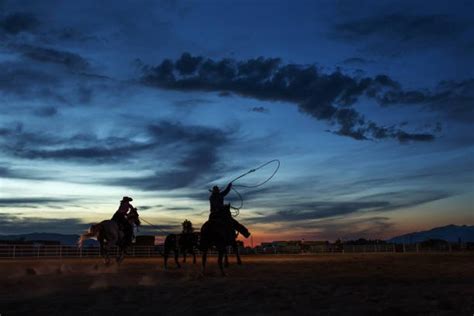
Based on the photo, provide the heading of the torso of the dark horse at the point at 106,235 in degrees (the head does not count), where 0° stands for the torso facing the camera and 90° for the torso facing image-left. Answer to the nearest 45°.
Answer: approximately 225°
